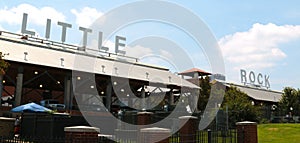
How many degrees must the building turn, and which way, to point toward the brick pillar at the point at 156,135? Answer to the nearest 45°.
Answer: approximately 45° to its right

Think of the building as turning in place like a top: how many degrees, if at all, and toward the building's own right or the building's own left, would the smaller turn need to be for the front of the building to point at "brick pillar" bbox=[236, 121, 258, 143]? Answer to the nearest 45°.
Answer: approximately 45° to the building's own right

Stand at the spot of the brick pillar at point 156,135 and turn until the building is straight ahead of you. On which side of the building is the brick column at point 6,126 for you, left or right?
left

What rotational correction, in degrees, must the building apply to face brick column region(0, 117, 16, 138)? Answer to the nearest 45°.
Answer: approximately 45° to its right

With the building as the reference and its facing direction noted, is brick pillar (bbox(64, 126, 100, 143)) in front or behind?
in front

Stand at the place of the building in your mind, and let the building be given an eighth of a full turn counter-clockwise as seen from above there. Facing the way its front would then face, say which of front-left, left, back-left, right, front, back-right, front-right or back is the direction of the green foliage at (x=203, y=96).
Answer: front
